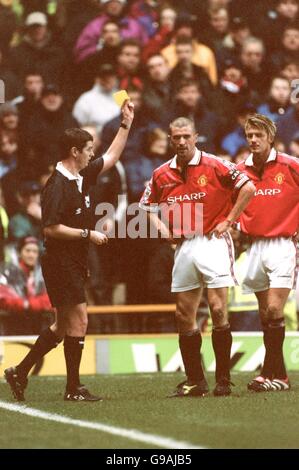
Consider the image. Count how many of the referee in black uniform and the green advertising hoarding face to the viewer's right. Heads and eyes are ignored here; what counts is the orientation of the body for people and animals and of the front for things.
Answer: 1

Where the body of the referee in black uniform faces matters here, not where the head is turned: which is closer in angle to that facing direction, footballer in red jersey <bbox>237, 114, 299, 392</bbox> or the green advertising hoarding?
the footballer in red jersey

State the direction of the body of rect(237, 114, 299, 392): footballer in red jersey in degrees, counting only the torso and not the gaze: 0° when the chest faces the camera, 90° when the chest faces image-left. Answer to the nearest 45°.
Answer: approximately 45°

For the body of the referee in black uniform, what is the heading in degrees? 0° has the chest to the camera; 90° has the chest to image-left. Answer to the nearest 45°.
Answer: approximately 270°

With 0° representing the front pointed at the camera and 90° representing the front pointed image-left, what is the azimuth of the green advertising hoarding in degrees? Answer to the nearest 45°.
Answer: approximately 0°

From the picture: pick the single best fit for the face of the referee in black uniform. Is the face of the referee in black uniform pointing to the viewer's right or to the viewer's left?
to the viewer's right

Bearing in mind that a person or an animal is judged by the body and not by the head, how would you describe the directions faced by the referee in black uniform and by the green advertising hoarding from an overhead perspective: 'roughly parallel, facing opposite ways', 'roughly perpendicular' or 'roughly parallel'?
roughly perpendicular

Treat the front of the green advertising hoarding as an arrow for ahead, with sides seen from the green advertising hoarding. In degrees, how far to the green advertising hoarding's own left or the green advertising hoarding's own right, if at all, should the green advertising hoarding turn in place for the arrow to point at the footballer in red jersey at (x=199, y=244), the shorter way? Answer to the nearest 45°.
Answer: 0° — it already faces them
